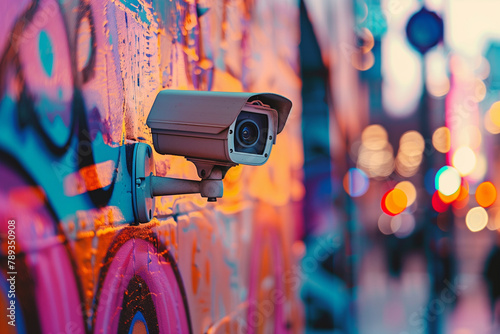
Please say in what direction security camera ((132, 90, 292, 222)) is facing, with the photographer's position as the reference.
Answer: facing the viewer and to the right of the viewer
